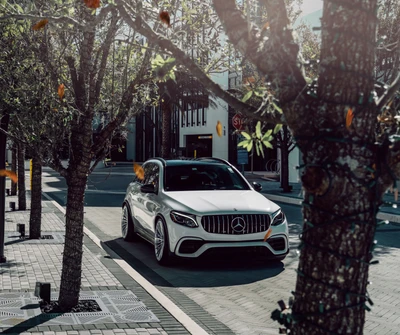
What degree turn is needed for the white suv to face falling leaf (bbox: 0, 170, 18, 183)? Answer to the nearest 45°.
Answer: approximately 90° to its right

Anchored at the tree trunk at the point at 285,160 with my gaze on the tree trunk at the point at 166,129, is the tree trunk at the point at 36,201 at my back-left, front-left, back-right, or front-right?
back-left

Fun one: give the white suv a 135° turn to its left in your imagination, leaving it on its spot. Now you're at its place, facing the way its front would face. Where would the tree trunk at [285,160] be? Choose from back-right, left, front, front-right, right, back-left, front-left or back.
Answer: front

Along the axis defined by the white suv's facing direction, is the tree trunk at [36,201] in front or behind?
behind

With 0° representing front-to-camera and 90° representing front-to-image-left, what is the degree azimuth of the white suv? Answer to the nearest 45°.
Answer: approximately 315°

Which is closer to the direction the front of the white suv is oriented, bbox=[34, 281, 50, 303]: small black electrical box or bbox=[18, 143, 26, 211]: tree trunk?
the small black electrical box

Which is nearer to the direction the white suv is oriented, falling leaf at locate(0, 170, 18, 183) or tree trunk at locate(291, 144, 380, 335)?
the tree trunk

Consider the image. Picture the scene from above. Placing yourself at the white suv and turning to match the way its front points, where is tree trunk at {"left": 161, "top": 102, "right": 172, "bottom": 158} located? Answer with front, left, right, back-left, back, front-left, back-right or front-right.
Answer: back-left

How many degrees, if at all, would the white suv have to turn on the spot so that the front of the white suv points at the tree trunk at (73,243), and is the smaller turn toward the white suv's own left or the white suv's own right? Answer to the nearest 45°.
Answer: approximately 90° to the white suv's own right

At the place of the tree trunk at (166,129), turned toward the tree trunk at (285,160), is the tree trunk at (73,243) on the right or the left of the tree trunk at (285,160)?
right

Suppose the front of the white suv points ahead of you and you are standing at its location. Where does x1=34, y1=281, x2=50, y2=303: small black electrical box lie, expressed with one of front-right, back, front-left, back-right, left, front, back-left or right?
right
